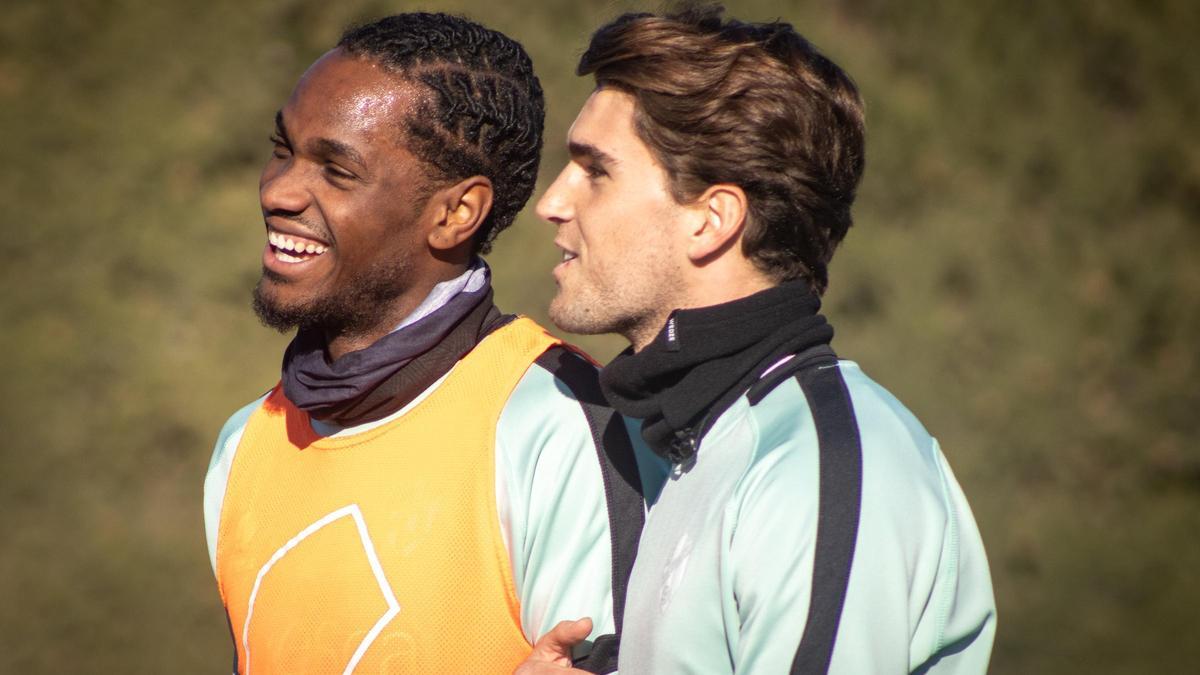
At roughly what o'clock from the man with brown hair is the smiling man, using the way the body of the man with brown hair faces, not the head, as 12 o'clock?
The smiling man is roughly at 1 o'clock from the man with brown hair.

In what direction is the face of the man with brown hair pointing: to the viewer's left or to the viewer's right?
to the viewer's left

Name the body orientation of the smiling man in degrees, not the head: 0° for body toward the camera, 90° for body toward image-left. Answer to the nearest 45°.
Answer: approximately 45°

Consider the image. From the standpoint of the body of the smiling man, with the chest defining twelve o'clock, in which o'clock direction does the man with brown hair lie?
The man with brown hair is roughly at 9 o'clock from the smiling man.

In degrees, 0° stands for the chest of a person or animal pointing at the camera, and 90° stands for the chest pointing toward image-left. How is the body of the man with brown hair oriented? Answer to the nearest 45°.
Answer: approximately 90°
